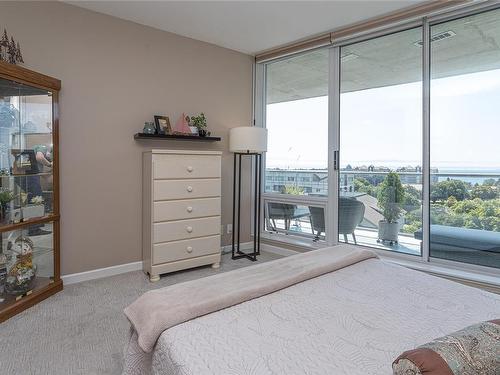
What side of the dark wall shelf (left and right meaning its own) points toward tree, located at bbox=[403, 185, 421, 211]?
left

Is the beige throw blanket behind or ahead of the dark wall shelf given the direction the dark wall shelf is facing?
ahead

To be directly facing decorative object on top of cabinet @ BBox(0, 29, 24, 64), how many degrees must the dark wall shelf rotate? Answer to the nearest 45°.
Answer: approximately 45° to its right

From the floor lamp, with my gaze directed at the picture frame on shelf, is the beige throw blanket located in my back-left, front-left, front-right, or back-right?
front-left

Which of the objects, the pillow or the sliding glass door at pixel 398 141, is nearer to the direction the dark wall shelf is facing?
the pillow

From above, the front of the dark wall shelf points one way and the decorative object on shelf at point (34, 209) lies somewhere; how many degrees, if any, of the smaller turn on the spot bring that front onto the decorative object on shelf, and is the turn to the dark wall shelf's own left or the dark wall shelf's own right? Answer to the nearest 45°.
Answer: approximately 45° to the dark wall shelf's own right

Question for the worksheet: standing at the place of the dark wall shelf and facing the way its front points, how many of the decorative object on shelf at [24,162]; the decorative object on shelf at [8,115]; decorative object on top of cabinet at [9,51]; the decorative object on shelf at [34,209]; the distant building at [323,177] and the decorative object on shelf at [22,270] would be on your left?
1

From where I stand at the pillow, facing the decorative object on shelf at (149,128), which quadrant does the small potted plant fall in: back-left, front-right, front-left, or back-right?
front-right

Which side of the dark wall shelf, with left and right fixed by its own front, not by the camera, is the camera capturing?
front

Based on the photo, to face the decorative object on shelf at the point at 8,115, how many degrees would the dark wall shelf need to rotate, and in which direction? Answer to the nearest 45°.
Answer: approximately 45° to its right

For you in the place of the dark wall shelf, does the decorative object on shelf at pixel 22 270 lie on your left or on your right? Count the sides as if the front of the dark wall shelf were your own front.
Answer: on your right
